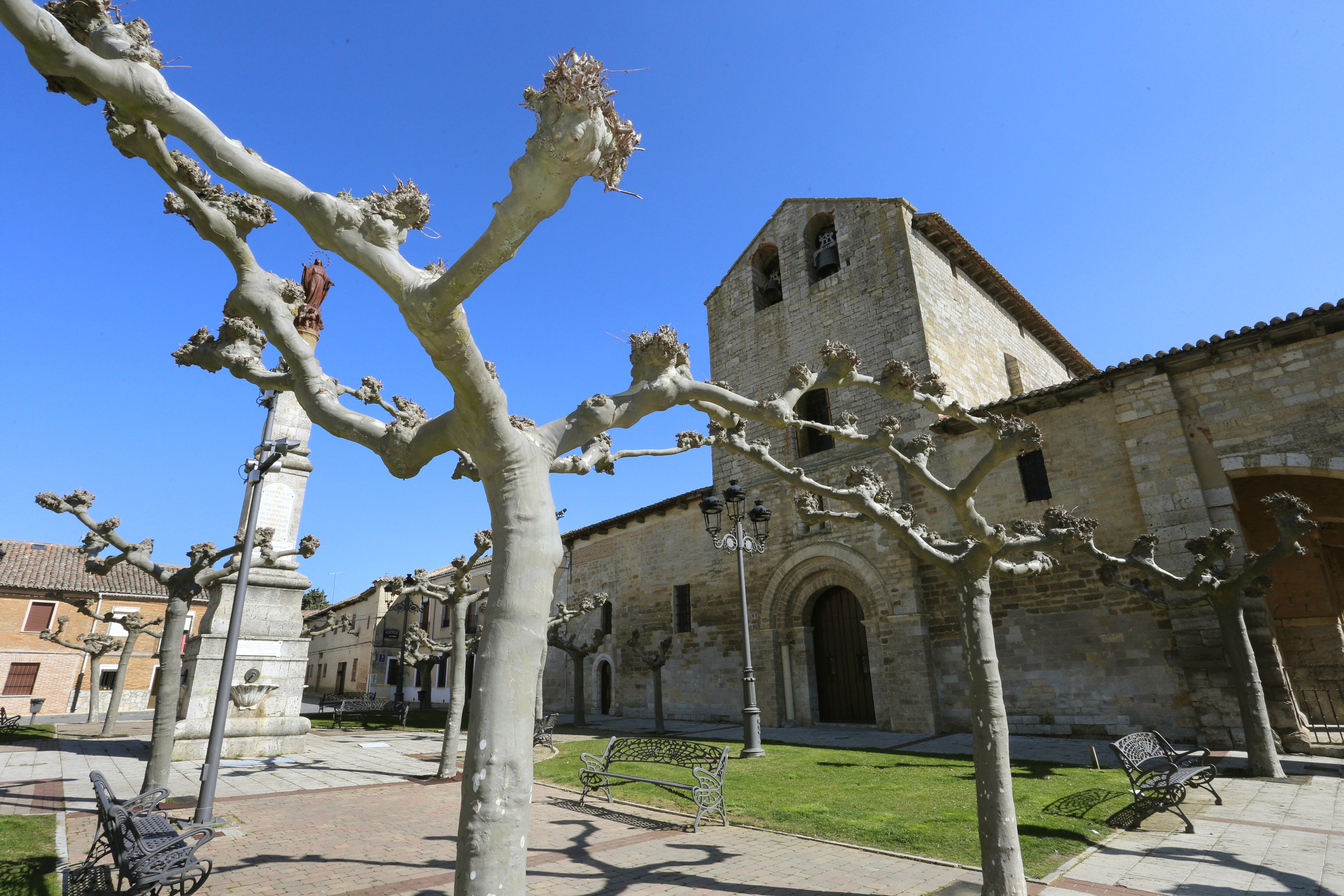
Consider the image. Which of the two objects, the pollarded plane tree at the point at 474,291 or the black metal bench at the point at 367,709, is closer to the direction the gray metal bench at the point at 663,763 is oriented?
the pollarded plane tree

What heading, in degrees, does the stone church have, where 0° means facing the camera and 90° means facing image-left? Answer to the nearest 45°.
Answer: approximately 45°

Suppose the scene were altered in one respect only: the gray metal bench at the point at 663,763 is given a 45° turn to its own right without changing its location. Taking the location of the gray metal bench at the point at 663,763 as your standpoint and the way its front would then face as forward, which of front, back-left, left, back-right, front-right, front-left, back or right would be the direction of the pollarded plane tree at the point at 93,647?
front-right

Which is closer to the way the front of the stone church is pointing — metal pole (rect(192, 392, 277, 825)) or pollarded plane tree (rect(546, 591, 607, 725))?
the metal pole

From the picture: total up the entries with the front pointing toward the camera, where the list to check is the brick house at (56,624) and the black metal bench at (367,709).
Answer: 2

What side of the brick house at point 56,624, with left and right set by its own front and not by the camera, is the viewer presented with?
front

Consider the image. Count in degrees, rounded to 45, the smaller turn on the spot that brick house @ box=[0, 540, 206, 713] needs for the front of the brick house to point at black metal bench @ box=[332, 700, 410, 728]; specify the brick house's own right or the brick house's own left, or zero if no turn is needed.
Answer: approximately 45° to the brick house's own left

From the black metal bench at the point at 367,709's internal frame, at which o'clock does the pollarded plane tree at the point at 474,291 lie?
The pollarded plane tree is roughly at 12 o'clock from the black metal bench.

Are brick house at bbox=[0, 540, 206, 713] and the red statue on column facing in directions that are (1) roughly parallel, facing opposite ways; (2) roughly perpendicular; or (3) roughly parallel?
roughly parallel

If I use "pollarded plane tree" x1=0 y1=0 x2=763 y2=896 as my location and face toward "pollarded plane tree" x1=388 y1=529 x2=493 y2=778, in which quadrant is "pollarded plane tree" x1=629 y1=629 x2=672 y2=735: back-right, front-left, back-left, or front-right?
front-right

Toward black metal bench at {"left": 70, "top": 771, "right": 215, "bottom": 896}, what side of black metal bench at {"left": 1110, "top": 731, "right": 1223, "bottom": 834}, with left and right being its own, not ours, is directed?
right

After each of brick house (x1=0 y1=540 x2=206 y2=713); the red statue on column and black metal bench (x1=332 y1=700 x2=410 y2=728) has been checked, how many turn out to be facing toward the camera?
3

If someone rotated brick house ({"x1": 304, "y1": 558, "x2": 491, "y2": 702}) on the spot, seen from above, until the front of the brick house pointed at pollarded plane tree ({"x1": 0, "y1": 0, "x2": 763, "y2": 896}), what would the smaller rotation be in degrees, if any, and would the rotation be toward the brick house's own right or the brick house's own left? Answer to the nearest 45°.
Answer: approximately 45° to the brick house's own left

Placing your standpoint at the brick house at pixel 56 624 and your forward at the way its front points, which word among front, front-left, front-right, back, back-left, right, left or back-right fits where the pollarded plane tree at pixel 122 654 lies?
front

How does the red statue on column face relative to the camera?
toward the camera

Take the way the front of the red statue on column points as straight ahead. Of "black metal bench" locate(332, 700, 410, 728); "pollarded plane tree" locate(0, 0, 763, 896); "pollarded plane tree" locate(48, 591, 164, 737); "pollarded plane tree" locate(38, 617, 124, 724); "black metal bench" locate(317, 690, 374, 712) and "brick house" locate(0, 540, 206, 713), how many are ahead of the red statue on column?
1

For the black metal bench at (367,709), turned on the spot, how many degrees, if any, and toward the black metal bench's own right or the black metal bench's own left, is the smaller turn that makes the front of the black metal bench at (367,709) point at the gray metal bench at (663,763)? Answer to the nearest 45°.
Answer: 0° — it already faces it
